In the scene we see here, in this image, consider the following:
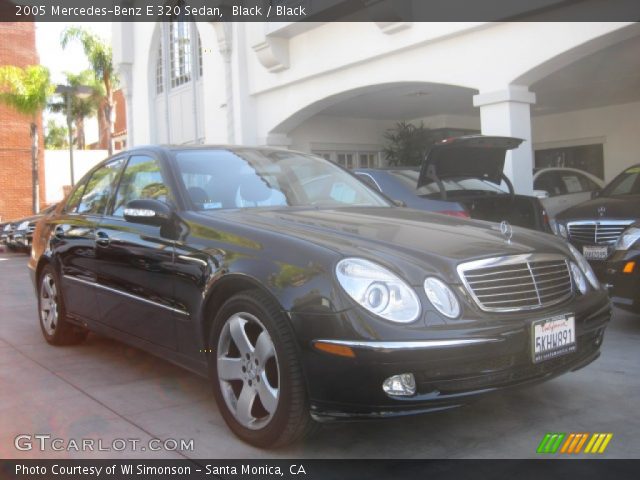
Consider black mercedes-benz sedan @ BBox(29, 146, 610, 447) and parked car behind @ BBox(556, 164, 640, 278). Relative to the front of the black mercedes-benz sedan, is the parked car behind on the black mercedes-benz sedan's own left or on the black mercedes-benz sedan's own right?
on the black mercedes-benz sedan's own left

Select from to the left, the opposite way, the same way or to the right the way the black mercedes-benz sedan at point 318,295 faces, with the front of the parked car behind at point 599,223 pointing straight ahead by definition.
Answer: to the left

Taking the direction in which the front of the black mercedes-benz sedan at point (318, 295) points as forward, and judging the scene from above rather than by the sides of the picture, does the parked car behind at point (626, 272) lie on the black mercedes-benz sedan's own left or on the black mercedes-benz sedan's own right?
on the black mercedes-benz sedan's own left

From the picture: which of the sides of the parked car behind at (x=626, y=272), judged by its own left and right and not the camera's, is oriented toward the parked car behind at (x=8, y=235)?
right

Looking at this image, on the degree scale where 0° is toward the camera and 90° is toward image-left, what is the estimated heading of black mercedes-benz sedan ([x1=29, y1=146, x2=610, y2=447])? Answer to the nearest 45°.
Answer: approximately 315°

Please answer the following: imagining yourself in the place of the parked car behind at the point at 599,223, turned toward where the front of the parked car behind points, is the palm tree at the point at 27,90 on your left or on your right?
on your right

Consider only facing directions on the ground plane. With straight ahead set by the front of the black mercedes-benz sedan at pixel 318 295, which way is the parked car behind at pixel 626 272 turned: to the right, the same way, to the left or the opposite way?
to the right
